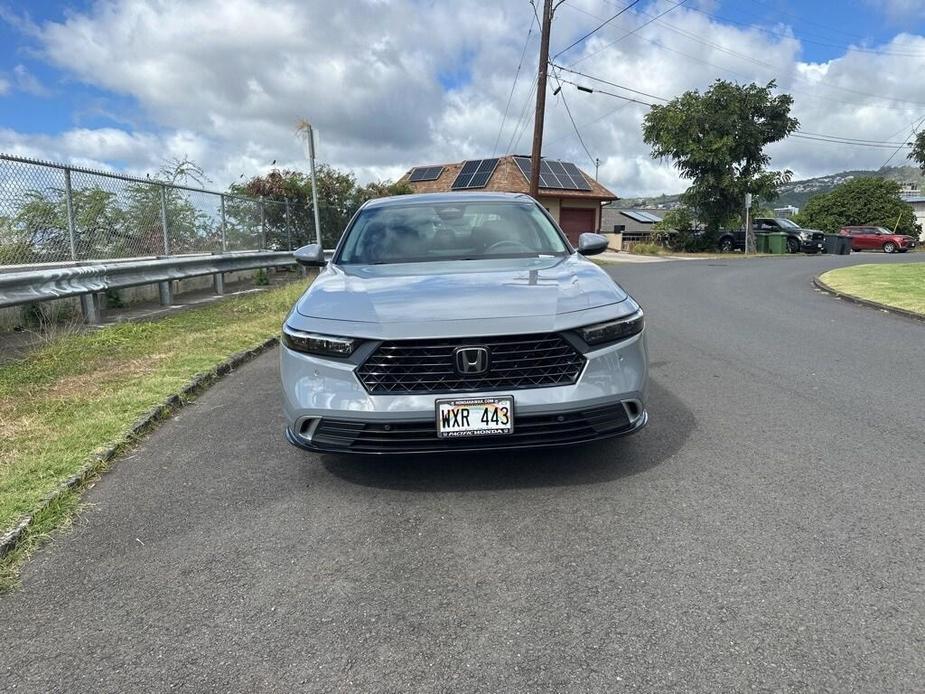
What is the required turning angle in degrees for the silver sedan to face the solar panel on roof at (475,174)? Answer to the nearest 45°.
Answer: approximately 180°

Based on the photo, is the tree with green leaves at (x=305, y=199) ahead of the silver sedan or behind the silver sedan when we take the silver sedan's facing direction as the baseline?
behind

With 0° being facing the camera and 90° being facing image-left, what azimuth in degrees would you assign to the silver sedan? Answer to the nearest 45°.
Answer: approximately 0°

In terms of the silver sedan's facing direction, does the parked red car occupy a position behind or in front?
behind

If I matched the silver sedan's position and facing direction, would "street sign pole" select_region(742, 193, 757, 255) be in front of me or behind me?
behind

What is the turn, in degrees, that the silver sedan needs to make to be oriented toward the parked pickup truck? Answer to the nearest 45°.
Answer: approximately 135° to its left

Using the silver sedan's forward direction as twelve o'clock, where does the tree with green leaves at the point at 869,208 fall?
The tree with green leaves is roughly at 7 o'clock from the silver sedan.

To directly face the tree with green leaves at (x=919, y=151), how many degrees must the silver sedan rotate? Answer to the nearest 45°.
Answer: approximately 135° to its left
